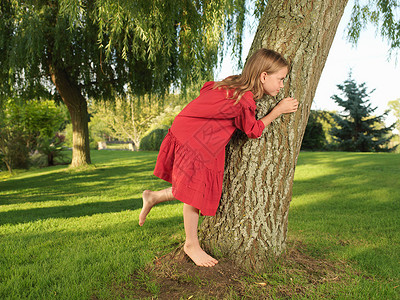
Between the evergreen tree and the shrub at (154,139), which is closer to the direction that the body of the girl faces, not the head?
the evergreen tree

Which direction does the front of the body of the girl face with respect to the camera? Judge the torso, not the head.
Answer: to the viewer's right

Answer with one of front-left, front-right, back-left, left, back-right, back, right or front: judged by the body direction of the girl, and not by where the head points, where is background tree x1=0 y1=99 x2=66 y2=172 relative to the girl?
back-left

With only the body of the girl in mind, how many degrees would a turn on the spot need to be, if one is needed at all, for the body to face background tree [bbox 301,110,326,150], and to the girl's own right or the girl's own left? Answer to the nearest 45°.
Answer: approximately 90° to the girl's own left

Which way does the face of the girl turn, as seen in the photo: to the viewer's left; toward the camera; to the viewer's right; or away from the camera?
to the viewer's right

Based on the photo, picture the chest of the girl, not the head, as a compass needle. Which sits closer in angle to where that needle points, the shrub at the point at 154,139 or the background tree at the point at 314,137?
the background tree

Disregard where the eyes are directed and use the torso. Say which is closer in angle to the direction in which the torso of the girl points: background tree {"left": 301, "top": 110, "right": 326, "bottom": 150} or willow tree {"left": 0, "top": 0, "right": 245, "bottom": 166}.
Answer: the background tree

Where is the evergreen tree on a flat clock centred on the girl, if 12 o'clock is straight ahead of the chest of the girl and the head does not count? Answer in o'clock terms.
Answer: The evergreen tree is roughly at 10 o'clock from the girl.

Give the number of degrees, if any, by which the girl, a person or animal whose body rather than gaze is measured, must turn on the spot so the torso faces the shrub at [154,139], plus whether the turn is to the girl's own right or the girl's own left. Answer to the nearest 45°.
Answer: approximately 90° to the girl's own left
